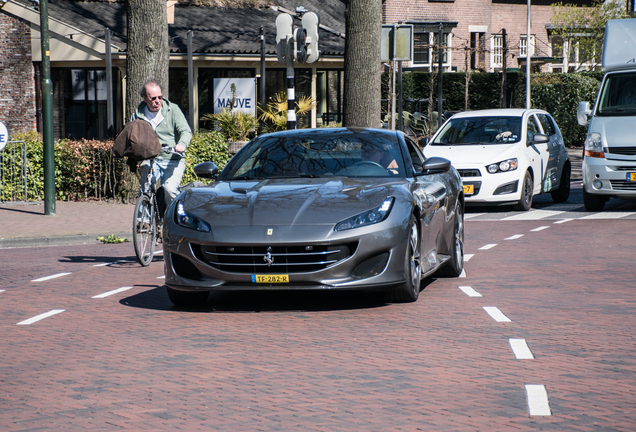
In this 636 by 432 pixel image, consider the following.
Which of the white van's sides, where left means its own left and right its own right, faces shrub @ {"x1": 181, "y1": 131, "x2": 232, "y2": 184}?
right

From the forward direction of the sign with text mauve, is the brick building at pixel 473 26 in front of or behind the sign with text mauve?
behind

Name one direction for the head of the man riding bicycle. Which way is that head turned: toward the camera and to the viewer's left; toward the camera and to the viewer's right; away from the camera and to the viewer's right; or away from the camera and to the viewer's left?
toward the camera and to the viewer's right

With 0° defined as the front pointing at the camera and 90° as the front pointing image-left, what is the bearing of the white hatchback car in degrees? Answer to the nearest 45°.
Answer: approximately 45°

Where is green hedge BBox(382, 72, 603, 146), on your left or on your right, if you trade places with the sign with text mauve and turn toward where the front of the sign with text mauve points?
on your left

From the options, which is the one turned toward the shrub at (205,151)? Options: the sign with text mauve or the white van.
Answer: the sign with text mauve

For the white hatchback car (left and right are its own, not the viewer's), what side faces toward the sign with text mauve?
right

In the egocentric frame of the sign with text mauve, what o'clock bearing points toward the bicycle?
The bicycle is roughly at 12 o'clock from the sign with text mauve.

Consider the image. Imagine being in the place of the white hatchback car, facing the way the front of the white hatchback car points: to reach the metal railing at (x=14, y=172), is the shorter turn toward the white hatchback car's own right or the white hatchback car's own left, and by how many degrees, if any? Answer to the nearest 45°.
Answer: approximately 45° to the white hatchback car's own right

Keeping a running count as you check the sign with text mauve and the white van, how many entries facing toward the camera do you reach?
2

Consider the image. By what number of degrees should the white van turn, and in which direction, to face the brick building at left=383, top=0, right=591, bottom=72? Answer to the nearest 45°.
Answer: approximately 180°

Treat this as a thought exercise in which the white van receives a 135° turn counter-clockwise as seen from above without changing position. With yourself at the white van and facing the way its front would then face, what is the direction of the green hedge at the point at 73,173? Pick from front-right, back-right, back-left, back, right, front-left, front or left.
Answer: back-left
